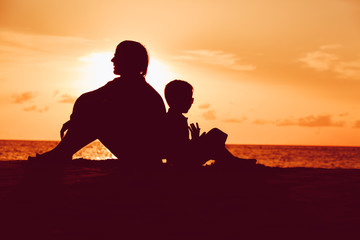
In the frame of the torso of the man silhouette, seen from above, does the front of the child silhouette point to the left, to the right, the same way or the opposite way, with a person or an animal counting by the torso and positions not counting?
the opposite way

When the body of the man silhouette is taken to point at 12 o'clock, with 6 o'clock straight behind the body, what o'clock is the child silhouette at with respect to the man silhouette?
The child silhouette is roughly at 6 o'clock from the man silhouette.

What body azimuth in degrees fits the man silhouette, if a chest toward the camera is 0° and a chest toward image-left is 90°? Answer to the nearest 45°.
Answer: approximately 90°

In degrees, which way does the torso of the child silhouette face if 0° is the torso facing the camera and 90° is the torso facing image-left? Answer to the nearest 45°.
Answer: approximately 270°

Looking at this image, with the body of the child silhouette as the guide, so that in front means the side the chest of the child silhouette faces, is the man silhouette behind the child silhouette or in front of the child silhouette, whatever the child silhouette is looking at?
behind

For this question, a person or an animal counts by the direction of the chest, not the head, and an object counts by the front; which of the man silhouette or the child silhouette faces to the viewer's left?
the man silhouette

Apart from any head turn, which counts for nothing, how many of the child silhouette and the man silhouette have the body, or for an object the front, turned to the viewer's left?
1
